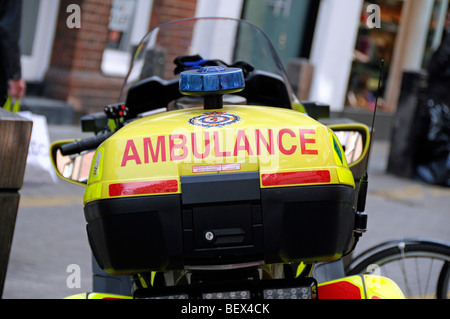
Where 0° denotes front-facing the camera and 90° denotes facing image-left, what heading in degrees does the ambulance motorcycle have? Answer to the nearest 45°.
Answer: approximately 180°
